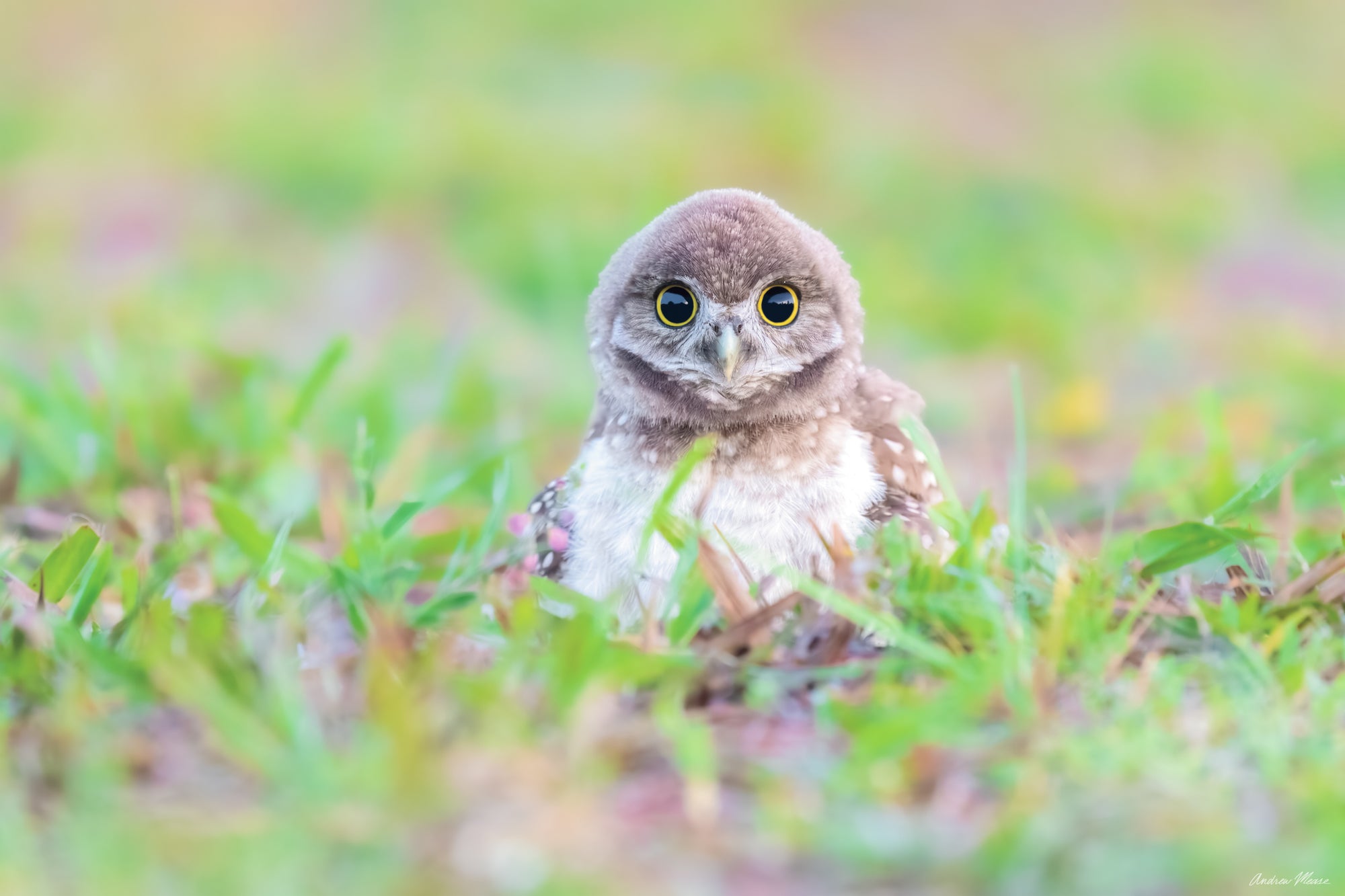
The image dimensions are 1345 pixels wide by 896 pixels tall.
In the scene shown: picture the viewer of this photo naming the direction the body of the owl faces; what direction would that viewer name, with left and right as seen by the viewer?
facing the viewer

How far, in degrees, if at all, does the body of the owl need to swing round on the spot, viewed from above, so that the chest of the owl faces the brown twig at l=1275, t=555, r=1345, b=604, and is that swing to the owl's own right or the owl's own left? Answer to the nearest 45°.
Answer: approximately 45° to the owl's own left
